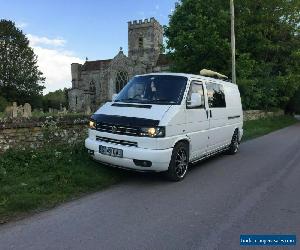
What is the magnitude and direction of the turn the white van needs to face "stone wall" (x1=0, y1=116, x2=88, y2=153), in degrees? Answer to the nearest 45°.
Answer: approximately 45° to its right

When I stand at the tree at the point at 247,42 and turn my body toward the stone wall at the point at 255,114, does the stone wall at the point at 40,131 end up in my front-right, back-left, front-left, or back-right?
front-right

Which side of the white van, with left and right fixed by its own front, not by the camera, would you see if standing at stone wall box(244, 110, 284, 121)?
back

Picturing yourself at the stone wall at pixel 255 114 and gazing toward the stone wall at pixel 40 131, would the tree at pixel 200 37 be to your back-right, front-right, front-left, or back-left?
front-right

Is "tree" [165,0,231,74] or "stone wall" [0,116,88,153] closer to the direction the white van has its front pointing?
the stone wall

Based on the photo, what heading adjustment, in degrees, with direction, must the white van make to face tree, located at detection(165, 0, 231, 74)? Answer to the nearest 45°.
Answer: approximately 135° to its right

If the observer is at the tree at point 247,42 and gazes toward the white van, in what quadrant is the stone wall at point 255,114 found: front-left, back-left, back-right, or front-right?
front-left

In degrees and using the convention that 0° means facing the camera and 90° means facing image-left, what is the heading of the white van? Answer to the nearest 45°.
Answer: approximately 45°

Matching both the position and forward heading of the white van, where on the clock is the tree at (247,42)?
The tree is roughly at 5 o'clock from the white van.
